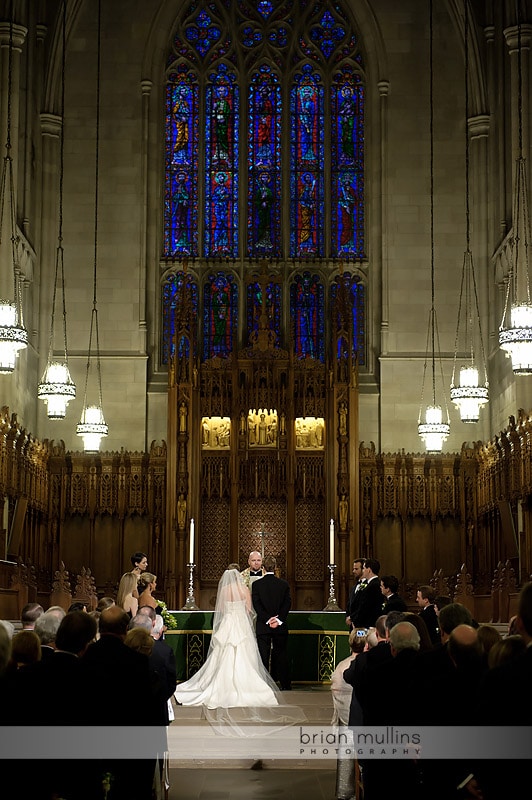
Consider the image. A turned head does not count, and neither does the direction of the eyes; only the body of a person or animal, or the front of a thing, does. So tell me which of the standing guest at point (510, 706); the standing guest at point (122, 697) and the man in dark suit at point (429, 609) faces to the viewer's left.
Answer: the man in dark suit

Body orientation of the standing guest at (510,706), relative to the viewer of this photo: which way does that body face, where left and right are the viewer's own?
facing away from the viewer

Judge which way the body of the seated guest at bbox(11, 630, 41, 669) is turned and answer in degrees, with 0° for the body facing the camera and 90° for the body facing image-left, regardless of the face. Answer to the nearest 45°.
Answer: approximately 180°

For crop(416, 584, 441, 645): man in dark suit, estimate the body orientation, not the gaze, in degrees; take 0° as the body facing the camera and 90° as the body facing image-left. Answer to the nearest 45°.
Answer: approximately 90°

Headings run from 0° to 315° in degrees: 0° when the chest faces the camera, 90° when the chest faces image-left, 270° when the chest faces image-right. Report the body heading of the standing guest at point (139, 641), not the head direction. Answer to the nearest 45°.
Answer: approximately 180°

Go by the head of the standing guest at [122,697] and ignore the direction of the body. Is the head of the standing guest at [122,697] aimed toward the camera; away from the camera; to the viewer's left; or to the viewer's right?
away from the camera

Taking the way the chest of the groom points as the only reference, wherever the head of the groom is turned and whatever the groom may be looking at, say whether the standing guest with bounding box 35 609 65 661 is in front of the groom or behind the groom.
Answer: behind

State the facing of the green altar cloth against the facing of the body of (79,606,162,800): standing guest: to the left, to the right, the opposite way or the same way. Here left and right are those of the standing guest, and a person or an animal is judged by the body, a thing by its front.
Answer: the opposite way

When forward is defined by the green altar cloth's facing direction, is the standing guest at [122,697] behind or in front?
in front

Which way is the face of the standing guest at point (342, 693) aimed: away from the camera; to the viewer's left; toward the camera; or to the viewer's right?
away from the camera

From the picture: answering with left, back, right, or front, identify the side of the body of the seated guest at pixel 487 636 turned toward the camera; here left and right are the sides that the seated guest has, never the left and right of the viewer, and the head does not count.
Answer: back

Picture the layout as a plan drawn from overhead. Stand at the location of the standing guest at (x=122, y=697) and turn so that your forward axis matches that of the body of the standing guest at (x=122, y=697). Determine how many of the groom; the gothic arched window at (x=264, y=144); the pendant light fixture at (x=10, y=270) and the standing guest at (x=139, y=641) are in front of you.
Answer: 4

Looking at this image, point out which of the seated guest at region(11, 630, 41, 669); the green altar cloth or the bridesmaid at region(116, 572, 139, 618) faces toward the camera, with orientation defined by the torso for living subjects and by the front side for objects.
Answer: the green altar cloth

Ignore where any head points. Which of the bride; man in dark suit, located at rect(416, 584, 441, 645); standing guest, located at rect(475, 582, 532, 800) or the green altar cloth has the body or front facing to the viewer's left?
the man in dark suit

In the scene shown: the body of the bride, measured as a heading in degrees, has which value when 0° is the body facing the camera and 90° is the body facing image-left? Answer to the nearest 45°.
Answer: approximately 180°

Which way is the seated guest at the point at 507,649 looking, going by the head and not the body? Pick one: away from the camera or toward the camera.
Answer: away from the camera

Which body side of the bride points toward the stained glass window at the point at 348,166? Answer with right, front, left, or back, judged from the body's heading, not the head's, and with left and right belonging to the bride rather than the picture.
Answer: front

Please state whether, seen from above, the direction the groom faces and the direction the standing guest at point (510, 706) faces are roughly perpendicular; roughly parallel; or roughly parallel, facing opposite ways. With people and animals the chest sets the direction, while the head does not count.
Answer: roughly parallel
